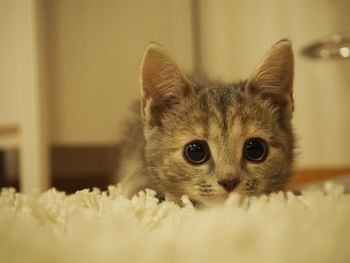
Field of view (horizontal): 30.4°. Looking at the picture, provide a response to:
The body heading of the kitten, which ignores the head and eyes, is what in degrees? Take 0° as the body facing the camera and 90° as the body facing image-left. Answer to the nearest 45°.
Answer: approximately 0°
